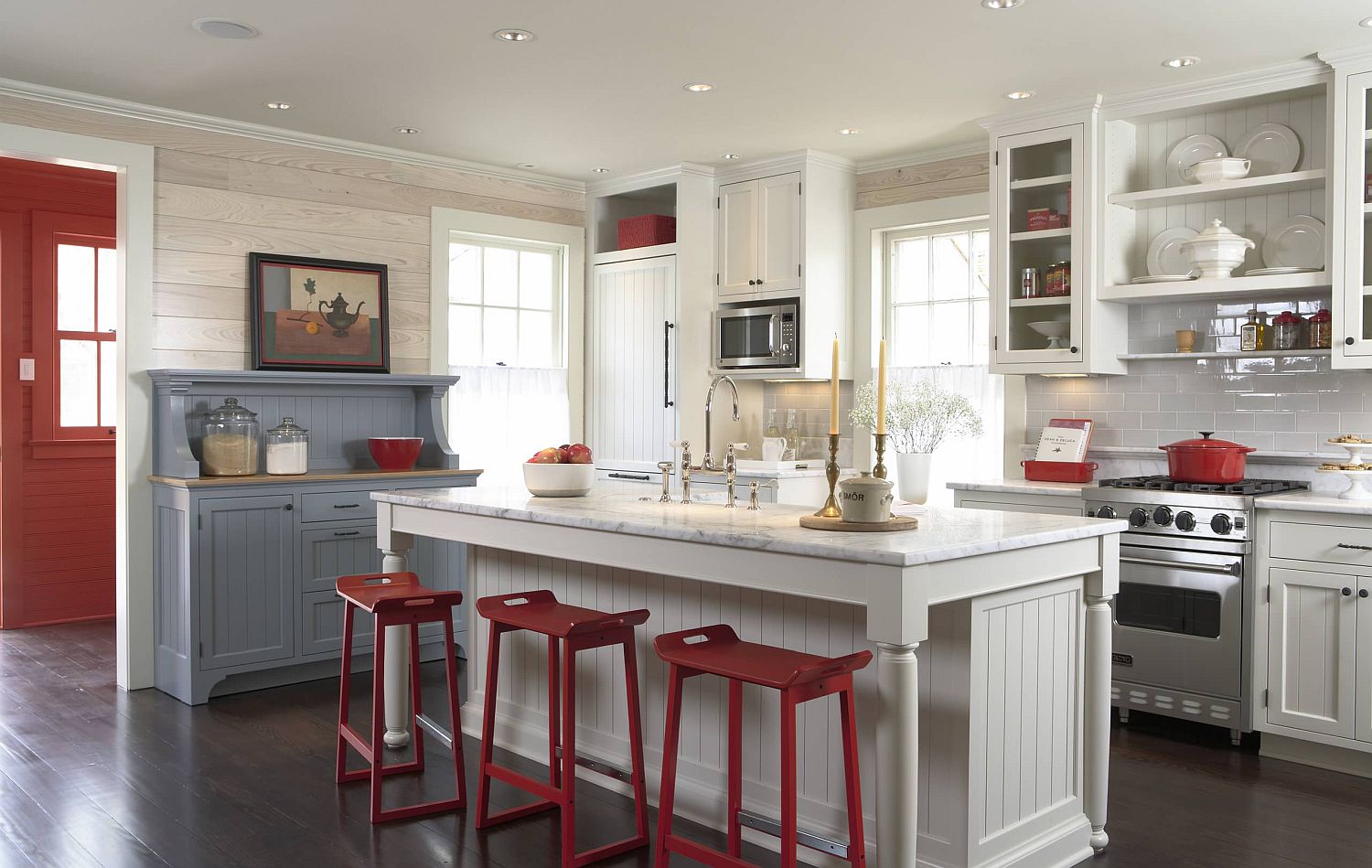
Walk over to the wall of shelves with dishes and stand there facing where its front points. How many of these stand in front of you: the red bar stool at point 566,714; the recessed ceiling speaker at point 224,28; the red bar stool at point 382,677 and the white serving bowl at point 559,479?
4

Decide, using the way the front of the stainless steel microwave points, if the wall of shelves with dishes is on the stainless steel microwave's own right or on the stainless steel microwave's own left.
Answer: on the stainless steel microwave's own left

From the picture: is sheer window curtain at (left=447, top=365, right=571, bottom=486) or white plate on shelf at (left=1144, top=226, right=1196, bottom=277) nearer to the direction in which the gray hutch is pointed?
the white plate on shelf

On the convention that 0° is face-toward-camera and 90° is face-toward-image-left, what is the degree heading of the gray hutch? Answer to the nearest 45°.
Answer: approximately 315°

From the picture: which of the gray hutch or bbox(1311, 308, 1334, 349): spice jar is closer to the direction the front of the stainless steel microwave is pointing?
the gray hutch

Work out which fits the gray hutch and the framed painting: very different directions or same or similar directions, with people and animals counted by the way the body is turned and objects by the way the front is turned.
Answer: same or similar directions

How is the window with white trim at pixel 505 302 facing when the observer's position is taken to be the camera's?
facing the viewer and to the right of the viewer

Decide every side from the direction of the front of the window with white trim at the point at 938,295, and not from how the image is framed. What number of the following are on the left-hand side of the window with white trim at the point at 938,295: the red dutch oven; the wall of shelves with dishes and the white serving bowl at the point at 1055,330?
3

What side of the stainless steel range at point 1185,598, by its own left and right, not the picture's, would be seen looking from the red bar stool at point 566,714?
front

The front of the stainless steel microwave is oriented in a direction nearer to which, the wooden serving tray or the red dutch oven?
the wooden serving tray

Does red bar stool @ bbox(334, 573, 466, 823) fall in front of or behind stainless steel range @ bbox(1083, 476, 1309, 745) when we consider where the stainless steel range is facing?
in front

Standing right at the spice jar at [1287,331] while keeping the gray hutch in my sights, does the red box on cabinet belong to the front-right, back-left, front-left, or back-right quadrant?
front-right

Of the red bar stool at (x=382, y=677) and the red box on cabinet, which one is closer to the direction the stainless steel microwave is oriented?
the red bar stool

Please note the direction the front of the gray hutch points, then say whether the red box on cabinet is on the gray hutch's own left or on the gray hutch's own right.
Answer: on the gray hutch's own left

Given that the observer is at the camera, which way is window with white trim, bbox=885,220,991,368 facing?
facing the viewer and to the left of the viewer

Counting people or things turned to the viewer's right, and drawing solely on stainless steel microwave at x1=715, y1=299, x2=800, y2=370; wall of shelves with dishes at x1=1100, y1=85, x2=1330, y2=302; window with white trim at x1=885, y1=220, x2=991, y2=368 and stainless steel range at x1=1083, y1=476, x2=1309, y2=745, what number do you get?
0
